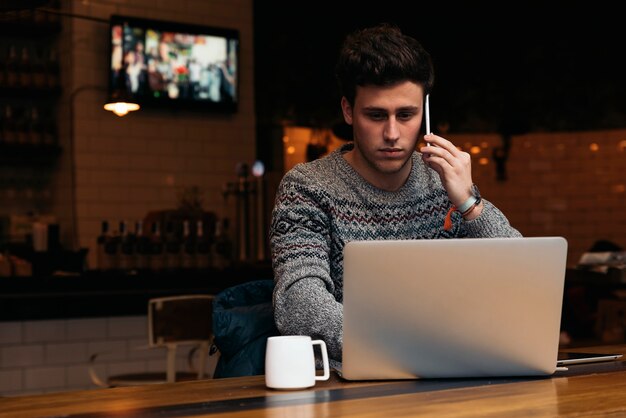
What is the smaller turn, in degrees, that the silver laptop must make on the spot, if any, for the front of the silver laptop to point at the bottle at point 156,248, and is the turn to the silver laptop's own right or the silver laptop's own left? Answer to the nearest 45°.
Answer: approximately 45° to the silver laptop's own left

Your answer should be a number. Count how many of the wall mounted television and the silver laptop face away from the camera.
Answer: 1

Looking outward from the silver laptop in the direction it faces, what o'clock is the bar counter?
The bar counter is roughly at 11 o'clock from the silver laptop.

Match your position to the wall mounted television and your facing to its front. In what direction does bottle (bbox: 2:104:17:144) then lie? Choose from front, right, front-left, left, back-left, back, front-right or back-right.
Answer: back-right

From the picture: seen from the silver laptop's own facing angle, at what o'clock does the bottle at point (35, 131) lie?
The bottle is roughly at 11 o'clock from the silver laptop.

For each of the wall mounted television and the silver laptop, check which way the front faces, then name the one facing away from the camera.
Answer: the silver laptop

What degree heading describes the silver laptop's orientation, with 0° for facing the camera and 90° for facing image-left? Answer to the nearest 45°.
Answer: approximately 180°
